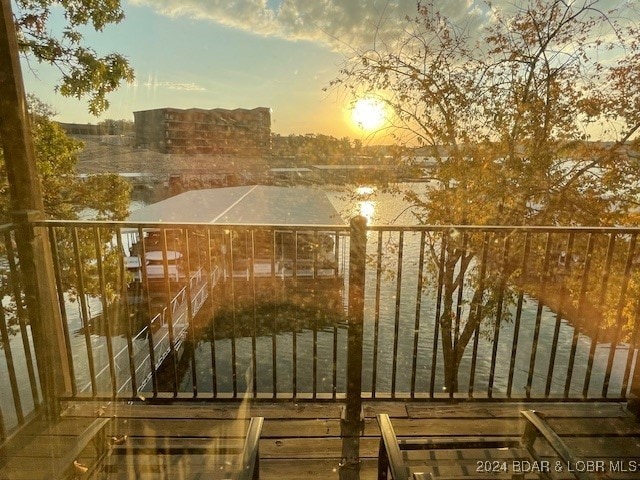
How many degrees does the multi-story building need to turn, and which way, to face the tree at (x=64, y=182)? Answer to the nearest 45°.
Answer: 0° — it already faces it

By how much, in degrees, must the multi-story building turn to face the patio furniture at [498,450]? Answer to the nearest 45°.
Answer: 0° — it already faces it

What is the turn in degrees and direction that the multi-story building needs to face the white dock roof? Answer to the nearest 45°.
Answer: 0° — it already faces it

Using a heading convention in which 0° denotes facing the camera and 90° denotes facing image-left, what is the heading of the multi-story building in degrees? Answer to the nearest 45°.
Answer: approximately 0°

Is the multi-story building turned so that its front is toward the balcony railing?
yes
